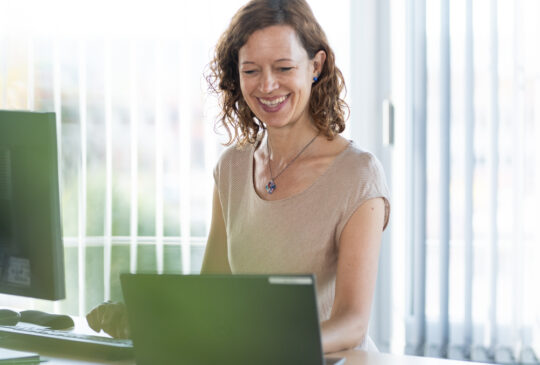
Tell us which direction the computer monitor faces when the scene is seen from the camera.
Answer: facing away from the viewer and to the right of the viewer

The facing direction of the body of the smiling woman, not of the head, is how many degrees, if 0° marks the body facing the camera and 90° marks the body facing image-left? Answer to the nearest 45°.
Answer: approximately 45°

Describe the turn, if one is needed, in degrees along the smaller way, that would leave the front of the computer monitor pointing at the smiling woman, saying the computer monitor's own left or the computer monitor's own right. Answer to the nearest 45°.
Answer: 0° — it already faces them
